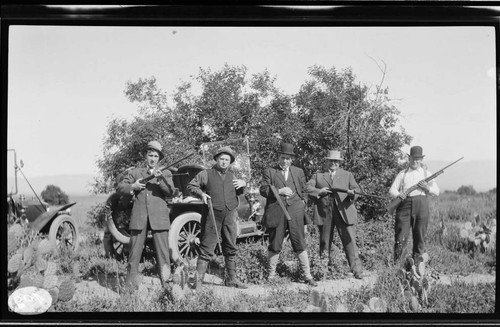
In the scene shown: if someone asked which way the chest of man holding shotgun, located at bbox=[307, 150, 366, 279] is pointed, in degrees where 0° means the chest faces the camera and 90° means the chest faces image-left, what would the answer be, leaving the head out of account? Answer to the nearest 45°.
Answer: approximately 0°

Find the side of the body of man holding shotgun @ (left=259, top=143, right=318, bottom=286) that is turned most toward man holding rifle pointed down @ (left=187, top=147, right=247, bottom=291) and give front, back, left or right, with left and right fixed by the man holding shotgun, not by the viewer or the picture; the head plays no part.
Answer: right

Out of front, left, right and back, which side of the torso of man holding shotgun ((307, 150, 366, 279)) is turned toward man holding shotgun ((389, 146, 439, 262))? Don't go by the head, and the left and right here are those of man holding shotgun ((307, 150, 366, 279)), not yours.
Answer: left

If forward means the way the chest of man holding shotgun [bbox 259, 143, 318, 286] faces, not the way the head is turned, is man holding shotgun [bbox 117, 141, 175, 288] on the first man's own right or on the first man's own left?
on the first man's own right

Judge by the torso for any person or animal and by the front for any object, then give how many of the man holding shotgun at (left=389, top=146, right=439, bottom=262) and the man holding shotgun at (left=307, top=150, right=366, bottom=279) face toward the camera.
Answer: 2

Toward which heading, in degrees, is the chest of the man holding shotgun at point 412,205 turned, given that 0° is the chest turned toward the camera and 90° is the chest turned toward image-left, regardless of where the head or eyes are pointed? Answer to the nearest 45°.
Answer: approximately 0°

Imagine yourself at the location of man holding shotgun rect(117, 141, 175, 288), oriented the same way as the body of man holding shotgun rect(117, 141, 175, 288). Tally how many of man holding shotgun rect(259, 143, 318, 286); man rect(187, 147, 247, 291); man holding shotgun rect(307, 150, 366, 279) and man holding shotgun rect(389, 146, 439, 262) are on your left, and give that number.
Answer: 4

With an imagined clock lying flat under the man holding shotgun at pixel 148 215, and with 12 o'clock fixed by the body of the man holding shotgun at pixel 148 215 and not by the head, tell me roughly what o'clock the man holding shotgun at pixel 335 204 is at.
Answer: the man holding shotgun at pixel 335 204 is roughly at 9 o'clock from the man holding shotgun at pixel 148 215.
